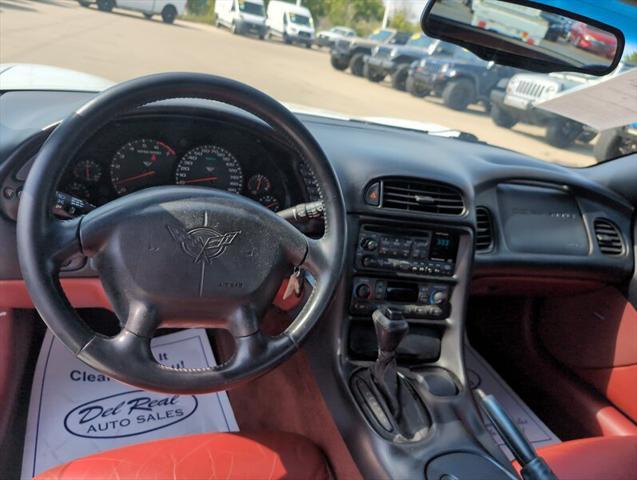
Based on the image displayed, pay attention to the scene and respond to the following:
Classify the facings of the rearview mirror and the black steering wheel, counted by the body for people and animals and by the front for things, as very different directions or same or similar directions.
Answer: same or similar directions

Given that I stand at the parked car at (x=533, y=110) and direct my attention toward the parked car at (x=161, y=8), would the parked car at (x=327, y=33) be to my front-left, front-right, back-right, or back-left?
front-right

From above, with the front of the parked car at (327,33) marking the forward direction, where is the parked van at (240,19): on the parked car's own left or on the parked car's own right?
on the parked car's own right

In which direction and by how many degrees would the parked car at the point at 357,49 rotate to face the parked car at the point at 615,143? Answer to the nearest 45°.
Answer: approximately 45° to its left

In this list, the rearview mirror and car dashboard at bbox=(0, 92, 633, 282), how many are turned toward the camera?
2

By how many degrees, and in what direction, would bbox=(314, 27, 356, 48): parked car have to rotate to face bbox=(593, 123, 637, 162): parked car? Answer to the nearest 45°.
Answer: approximately 45° to its left

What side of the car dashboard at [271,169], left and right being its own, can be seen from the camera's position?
front

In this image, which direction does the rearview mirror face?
toward the camera

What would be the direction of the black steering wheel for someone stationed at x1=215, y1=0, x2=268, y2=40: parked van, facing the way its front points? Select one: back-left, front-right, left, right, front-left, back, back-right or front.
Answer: front-right

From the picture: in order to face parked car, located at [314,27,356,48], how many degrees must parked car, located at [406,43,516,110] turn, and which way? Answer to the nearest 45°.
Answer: approximately 135° to its right

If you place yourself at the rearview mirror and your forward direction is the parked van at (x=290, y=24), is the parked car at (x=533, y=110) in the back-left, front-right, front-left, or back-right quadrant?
front-right

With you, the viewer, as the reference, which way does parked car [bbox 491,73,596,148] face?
facing the viewer and to the left of the viewer

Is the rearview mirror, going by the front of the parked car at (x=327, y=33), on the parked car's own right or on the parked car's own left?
on the parked car's own left

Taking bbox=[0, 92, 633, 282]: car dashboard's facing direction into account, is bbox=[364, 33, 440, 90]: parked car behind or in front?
behind

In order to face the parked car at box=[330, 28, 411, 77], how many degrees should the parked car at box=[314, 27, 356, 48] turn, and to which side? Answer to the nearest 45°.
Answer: approximately 45° to its left
